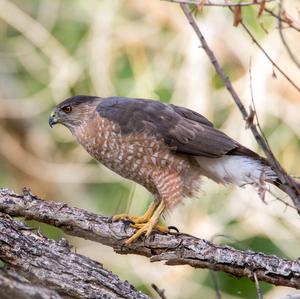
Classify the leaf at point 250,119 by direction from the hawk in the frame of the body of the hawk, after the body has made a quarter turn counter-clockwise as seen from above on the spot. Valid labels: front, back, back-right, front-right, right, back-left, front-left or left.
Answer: left

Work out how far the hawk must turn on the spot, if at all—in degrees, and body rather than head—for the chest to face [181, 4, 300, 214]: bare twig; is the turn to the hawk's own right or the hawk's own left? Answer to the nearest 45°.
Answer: approximately 180°

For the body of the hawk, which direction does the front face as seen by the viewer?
to the viewer's left
